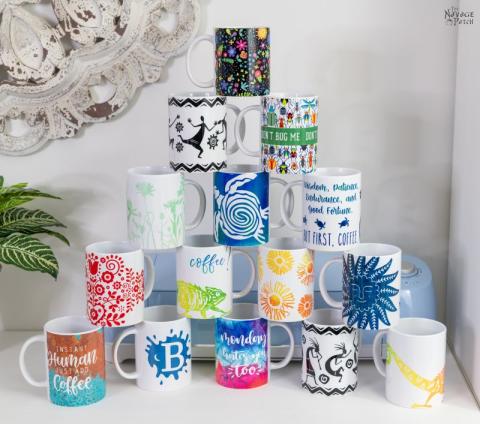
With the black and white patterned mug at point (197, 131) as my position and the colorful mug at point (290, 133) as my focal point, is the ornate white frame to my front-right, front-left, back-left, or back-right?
back-left

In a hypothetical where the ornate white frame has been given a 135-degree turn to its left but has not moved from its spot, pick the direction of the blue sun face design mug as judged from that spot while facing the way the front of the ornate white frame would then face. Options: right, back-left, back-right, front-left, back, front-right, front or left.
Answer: right

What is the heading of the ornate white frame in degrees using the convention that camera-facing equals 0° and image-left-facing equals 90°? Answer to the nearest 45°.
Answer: approximately 0°
